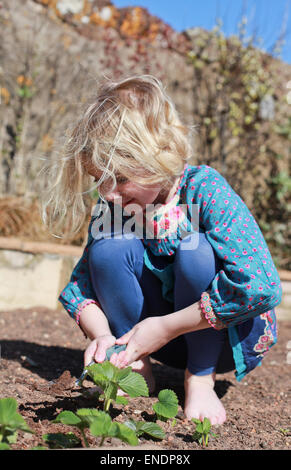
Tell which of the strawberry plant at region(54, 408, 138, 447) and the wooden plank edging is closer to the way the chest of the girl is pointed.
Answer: the strawberry plant

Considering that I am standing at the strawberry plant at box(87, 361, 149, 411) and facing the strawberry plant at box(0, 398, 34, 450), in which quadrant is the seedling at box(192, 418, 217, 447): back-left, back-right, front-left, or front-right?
back-left

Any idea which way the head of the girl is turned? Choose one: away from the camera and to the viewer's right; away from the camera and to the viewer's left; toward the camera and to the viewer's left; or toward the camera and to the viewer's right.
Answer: toward the camera and to the viewer's left

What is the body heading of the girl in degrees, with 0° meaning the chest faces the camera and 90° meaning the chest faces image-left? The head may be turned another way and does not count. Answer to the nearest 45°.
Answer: approximately 45°

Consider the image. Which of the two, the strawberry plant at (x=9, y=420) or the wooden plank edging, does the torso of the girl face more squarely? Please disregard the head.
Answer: the strawberry plant

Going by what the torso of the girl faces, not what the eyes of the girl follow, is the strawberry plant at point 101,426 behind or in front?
in front

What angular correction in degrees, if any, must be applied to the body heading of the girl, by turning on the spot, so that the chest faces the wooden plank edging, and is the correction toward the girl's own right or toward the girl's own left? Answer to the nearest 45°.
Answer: approximately 90° to the girl's own right
